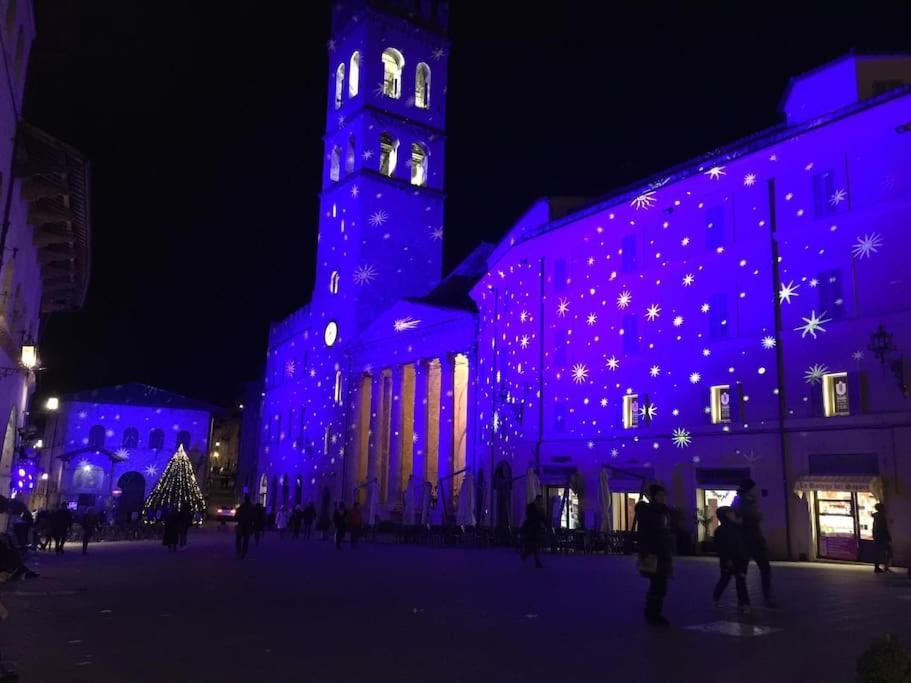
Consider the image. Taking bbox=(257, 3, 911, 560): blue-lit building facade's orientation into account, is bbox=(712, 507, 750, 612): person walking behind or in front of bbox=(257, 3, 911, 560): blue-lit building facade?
in front

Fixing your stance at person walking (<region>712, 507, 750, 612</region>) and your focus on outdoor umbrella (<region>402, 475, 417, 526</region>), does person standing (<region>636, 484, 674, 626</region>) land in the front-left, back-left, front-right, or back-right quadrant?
back-left

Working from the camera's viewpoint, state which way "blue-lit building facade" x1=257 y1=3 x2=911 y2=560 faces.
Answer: facing the viewer and to the left of the viewer

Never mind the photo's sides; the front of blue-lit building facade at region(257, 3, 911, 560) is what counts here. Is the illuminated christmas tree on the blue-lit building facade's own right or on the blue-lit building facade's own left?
on the blue-lit building facade's own right

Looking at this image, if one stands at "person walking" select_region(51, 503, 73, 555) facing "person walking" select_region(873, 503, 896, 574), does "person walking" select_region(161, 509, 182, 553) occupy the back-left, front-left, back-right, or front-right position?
front-left

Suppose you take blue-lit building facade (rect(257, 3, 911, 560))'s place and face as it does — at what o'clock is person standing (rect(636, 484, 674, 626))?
The person standing is roughly at 11 o'clock from the blue-lit building facade.
